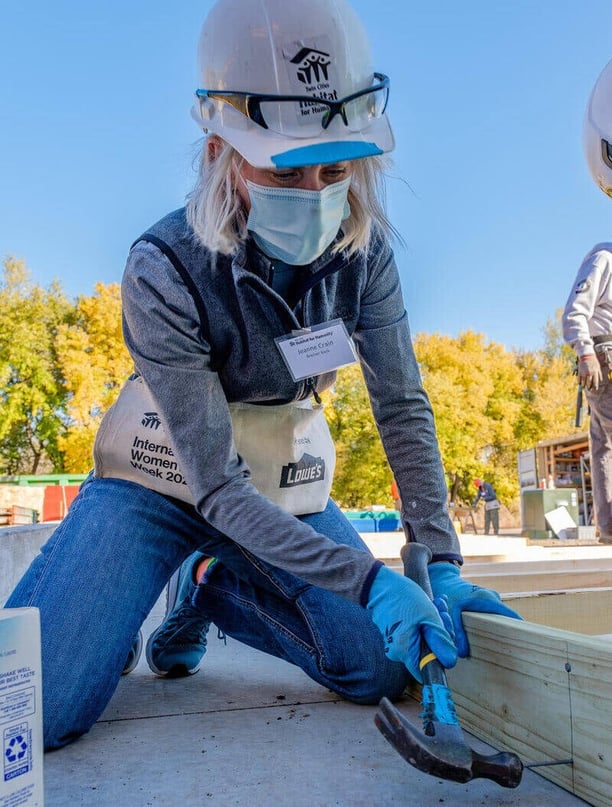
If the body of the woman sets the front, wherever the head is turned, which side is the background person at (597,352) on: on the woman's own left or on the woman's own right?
on the woman's own left

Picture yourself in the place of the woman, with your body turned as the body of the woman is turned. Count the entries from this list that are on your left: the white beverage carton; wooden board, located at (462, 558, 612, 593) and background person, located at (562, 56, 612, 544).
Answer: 2

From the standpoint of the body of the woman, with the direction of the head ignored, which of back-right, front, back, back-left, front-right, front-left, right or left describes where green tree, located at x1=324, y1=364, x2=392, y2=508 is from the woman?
back-left

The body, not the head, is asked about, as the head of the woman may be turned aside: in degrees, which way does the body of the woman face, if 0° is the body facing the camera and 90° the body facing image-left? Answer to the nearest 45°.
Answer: approximately 315°

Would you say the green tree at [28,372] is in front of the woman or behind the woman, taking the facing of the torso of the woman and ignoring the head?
behind

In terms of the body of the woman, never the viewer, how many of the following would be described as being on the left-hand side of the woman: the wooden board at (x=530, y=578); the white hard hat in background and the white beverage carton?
2
